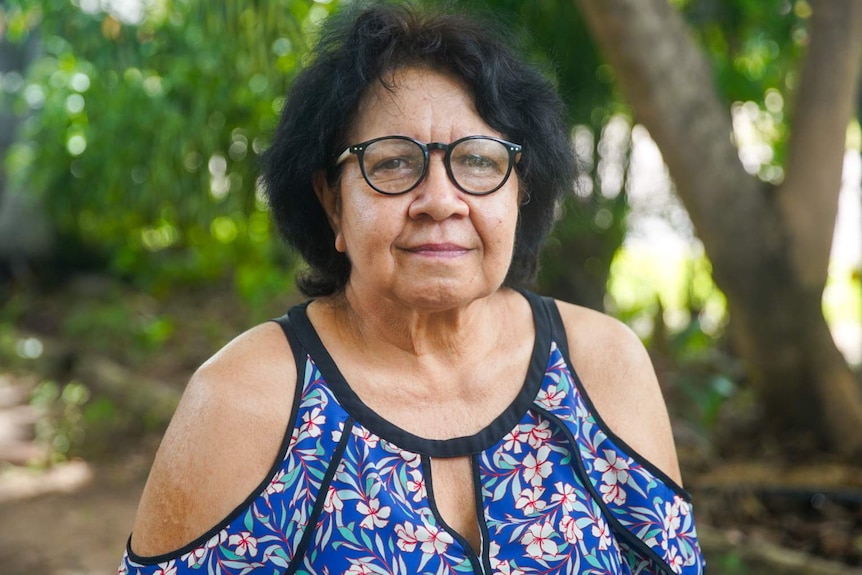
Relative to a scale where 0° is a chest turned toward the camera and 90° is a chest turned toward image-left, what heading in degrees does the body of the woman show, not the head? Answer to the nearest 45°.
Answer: approximately 0°

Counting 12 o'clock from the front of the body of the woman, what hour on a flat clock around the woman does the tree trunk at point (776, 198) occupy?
The tree trunk is roughly at 7 o'clock from the woman.
